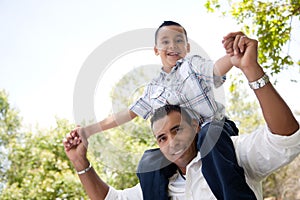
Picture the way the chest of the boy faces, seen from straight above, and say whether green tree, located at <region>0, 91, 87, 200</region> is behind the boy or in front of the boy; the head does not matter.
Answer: behind

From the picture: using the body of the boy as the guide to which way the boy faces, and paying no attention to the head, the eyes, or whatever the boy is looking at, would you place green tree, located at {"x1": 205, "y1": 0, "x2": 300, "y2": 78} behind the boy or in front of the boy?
behind

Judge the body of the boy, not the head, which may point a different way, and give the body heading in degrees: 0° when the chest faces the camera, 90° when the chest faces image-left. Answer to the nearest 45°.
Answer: approximately 0°
